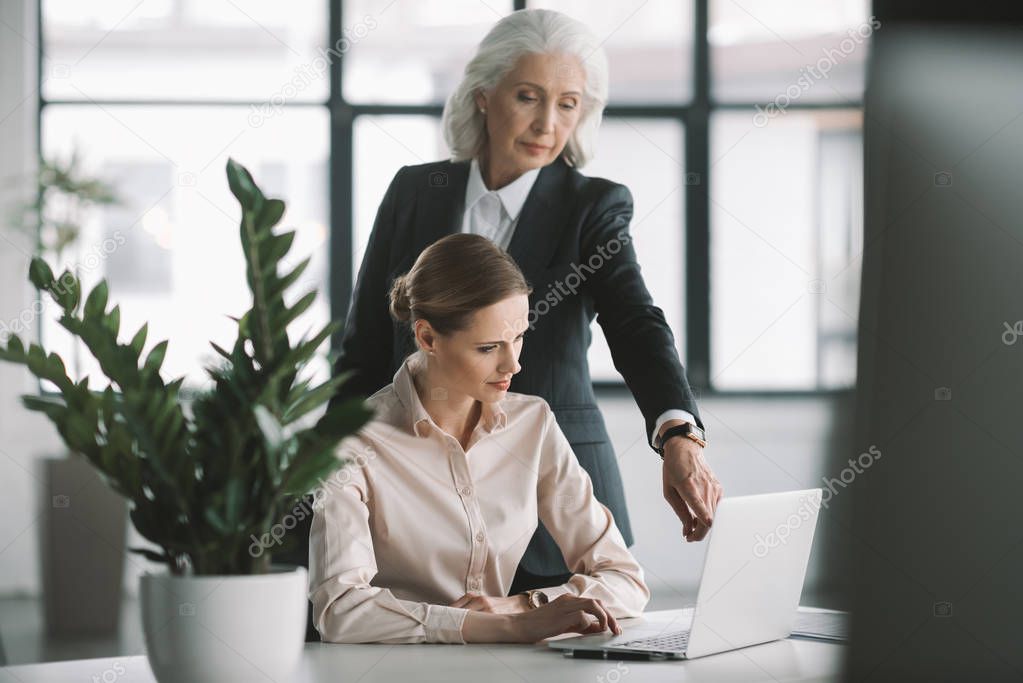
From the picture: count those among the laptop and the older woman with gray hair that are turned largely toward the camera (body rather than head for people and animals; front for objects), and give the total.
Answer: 1

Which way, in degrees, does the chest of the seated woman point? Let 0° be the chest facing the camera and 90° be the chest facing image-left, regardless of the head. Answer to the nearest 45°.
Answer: approximately 315°

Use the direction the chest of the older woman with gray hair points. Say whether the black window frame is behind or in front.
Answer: behind

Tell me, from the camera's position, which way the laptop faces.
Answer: facing away from the viewer and to the left of the viewer

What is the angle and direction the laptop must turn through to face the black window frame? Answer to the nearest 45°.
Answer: approximately 45° to its right

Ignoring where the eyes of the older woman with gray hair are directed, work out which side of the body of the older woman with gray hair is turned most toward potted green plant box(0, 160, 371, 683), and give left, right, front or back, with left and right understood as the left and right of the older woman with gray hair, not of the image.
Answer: front

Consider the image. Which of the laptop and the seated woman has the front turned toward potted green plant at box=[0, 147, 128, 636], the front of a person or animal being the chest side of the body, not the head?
the laptop

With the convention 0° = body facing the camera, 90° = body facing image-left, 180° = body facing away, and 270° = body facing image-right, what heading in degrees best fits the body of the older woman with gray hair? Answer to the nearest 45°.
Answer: approximately 0°

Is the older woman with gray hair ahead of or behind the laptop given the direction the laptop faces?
ahead

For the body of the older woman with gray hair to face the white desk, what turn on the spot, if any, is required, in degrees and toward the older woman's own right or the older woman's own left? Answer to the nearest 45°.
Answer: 0° — they already face it

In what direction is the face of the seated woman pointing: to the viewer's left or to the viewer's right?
to the viewer's right

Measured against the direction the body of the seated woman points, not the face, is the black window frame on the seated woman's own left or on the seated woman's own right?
on the seated woman's own left

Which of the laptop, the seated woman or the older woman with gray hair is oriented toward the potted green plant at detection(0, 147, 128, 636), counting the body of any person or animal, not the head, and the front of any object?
the laptop
